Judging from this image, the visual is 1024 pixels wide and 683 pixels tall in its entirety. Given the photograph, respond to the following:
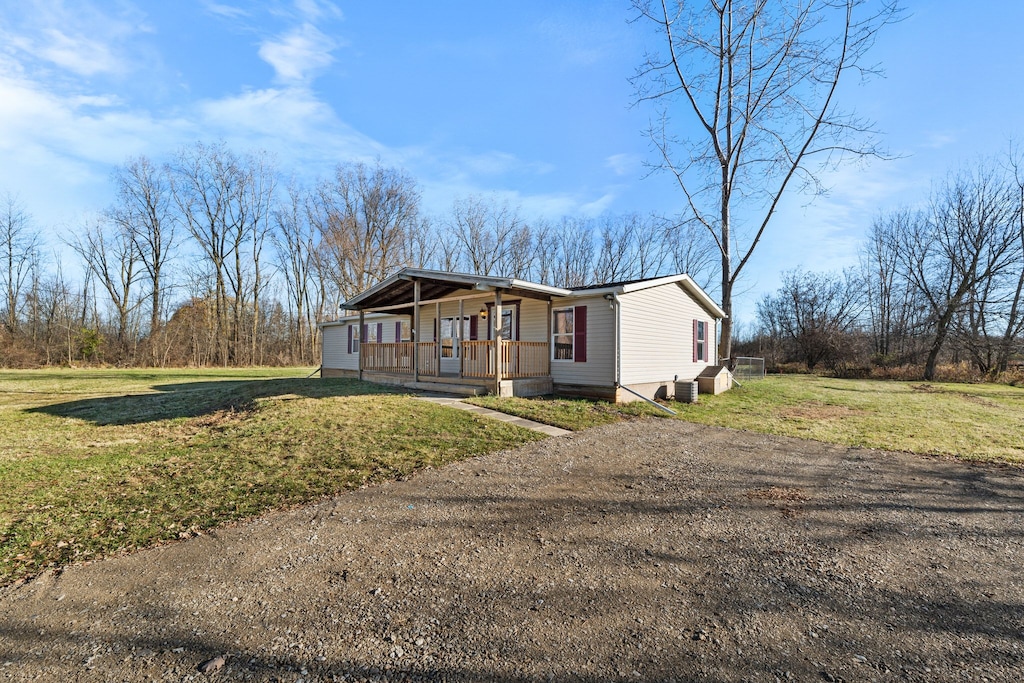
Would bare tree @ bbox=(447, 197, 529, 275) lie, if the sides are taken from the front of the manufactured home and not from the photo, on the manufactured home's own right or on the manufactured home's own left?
on the manufactured home's own right

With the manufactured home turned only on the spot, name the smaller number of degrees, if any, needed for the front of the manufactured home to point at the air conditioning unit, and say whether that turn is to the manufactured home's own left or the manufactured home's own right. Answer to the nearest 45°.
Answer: approximately 135° to the manufactured home's own left

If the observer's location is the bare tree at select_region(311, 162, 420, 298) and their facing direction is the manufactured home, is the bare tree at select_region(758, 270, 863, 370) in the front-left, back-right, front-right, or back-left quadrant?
front-left

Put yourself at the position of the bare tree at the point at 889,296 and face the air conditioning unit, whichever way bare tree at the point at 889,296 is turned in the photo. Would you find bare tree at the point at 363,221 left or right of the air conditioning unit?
right

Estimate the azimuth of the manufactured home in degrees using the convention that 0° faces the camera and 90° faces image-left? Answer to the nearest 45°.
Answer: approximately 45°

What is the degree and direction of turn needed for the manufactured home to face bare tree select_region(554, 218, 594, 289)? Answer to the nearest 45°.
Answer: approximately 135° to its right

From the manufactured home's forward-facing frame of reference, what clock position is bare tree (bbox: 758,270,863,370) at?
The bare tree is roughly at 6 o'clock from the manufactured home.

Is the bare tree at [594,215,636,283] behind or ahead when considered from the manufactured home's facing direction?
behind

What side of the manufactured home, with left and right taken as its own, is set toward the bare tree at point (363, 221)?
right

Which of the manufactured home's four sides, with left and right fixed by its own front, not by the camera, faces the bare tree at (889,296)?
back
